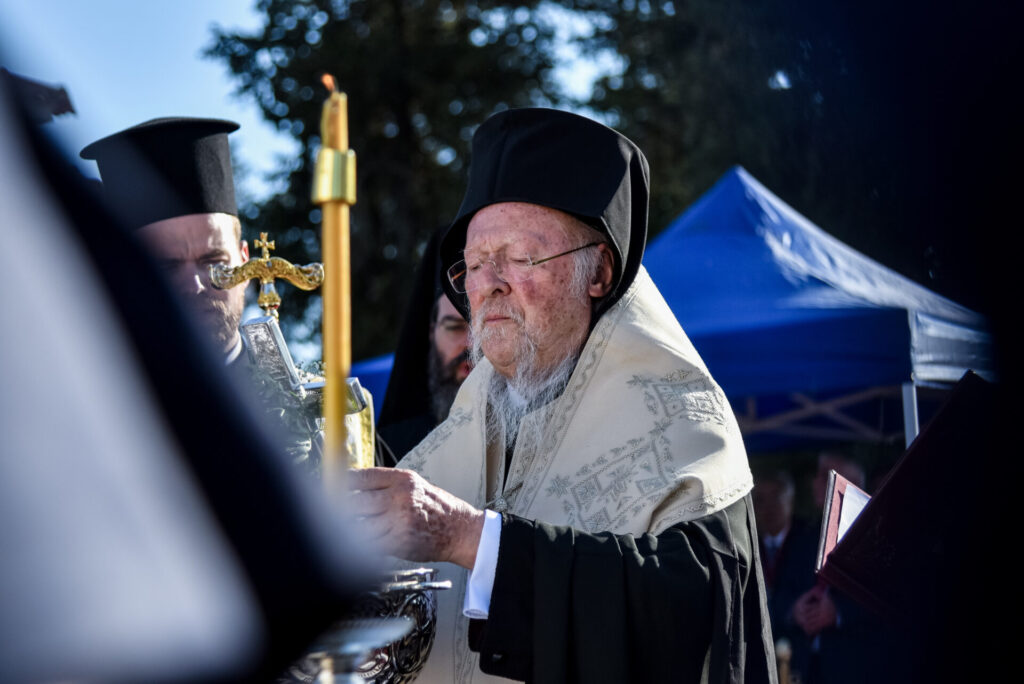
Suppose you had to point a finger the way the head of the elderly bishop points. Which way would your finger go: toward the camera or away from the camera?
toward the camera

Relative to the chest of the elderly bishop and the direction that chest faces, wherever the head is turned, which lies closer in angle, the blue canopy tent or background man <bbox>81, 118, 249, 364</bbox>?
the background man

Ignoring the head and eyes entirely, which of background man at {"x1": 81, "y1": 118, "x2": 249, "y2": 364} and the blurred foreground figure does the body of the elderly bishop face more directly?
the blurred foreground figure

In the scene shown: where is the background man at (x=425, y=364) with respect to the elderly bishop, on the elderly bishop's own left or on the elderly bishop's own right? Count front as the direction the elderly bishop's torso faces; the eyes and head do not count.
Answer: on the elderly bishop's own right

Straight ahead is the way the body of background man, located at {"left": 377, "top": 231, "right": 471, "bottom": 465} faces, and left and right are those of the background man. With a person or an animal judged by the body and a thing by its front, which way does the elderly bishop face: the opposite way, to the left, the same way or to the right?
to the right

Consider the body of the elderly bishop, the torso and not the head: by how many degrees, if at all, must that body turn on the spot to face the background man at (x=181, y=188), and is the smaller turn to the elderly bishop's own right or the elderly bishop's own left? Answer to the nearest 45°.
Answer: approximately 90° to the elderly bishop's own right

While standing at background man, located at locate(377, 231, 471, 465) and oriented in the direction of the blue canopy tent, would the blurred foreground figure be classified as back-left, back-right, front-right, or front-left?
back-right

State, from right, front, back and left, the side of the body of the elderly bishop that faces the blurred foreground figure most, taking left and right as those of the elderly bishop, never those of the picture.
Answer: front

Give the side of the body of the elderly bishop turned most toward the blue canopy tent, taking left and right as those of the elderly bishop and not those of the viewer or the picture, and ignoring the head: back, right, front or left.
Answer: back

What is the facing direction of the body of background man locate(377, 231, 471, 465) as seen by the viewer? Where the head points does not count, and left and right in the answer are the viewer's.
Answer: facing the viewer and to the right of the viewer

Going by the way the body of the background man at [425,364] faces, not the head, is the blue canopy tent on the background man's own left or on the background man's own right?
on the background man's own left

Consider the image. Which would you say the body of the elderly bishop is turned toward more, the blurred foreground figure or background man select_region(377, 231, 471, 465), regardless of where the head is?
the blurred foreground figure

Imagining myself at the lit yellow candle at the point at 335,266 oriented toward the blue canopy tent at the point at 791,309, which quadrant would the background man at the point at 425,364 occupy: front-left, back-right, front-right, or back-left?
front-left

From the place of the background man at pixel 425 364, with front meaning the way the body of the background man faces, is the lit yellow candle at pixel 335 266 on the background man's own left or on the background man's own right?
on the background man's own right

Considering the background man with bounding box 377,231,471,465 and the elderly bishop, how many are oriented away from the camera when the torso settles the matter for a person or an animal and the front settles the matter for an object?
0

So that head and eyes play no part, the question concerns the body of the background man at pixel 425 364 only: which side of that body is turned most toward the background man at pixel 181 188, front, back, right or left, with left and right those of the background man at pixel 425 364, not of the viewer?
right

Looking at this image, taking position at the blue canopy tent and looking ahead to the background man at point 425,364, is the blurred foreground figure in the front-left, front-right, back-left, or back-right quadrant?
front-left
